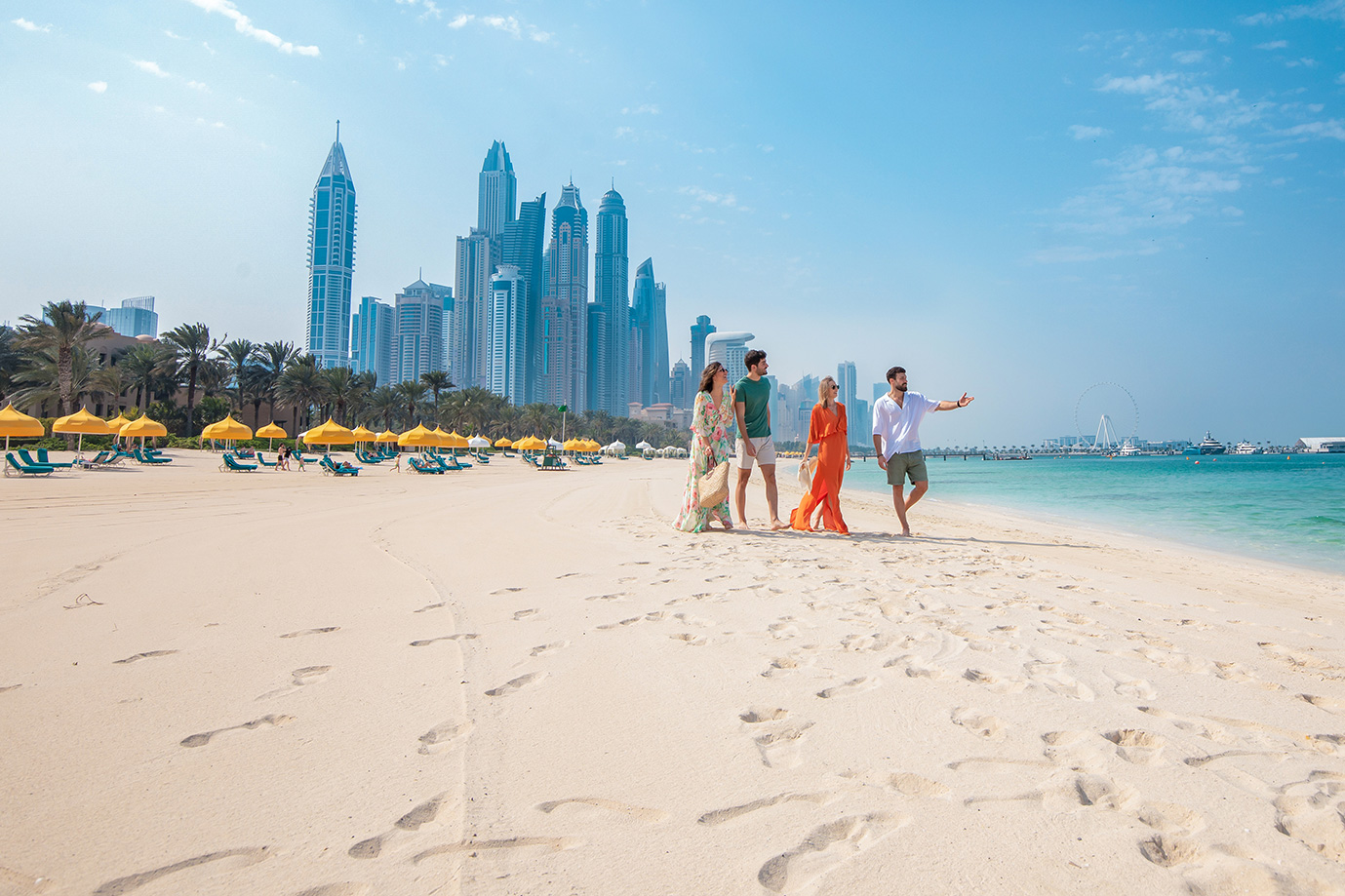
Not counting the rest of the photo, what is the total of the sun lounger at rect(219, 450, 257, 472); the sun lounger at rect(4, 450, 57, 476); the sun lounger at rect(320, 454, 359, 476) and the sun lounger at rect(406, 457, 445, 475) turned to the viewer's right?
4

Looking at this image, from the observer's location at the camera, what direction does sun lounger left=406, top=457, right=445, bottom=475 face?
facing to the right of the viewer

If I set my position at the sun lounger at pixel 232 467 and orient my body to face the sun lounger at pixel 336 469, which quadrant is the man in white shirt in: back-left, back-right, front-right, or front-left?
front-right

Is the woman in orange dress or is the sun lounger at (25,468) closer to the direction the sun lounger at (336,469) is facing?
the woman in orange dress

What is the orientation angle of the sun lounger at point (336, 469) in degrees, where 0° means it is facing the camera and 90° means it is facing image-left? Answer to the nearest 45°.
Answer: approximately 270°

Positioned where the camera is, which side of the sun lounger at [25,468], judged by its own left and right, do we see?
right

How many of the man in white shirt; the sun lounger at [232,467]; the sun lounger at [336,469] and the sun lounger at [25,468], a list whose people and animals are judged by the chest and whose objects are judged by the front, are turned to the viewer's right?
3

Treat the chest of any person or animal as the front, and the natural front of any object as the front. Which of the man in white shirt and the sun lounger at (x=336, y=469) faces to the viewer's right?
the sun lounger

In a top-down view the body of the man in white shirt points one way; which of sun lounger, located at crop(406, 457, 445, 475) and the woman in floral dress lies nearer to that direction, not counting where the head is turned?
the woman in floral dress

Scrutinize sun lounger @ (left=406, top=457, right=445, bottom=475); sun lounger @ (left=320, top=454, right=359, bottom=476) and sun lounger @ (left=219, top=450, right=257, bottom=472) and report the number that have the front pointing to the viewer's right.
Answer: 3

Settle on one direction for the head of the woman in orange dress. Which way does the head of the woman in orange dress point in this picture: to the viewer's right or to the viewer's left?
to the viewer's right

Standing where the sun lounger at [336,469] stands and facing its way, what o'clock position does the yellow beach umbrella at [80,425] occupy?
The yellow beach umbrella is roughly at 7 o'clock from the sun lounger.

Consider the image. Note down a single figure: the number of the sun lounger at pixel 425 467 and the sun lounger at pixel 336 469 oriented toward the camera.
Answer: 0

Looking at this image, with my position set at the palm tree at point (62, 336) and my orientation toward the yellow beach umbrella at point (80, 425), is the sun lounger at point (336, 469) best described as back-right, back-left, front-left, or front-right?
front-left

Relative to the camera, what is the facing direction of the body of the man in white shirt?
toward the camera

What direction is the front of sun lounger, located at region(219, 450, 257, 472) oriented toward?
to the viewer's right

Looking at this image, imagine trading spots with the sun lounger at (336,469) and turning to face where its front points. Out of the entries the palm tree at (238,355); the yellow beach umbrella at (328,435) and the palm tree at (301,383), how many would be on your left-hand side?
3
